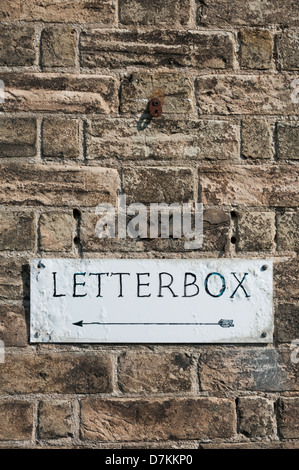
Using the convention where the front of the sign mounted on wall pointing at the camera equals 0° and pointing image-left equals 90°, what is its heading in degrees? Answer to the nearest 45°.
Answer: approximately 0°
